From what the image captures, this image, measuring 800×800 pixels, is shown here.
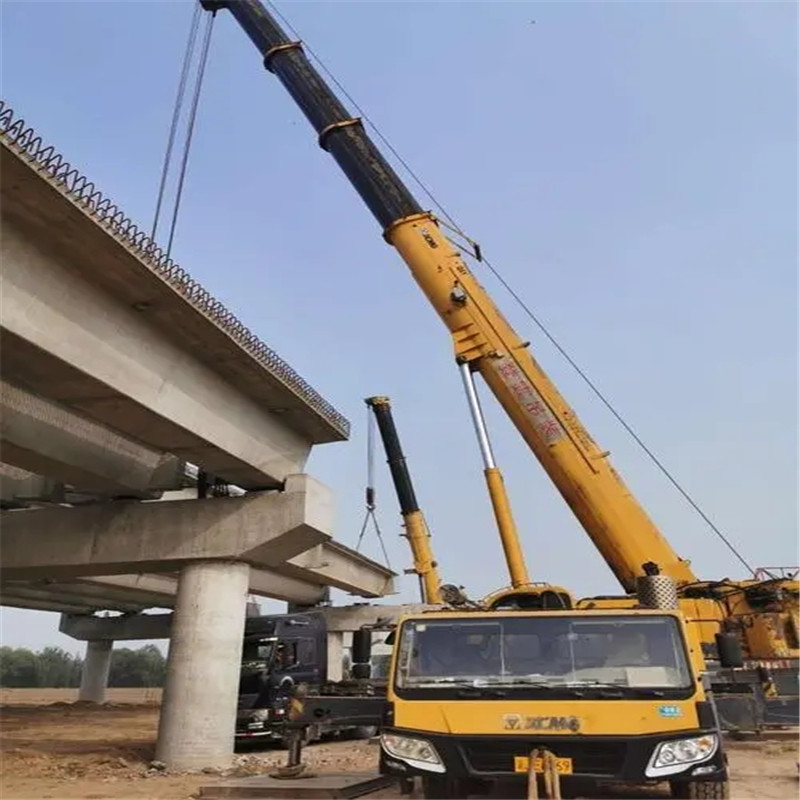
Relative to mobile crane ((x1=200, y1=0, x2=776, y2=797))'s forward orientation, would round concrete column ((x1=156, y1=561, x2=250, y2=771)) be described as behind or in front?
behind

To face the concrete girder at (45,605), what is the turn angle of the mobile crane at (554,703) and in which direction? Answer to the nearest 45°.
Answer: approximately 135° to its right

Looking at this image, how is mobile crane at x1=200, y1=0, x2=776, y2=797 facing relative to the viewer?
toward the camera

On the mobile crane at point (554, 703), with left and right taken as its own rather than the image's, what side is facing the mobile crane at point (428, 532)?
back

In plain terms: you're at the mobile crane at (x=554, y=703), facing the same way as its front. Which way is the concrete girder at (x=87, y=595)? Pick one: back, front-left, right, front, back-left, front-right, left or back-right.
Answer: back-right

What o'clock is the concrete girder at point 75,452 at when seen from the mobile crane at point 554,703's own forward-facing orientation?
The concrete girder is roughly at 4 o'clock from the mobile crane.

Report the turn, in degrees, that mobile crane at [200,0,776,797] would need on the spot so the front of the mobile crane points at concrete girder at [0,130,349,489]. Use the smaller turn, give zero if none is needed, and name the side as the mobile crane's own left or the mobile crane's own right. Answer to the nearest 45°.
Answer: approximately 90° to the mobile crane's own right

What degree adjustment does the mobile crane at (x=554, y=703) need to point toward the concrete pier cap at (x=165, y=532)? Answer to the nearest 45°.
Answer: approximately 135° to its right

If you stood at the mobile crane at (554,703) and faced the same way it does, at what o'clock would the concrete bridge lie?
The concrete bridge is roughly at 4 o'clock from the mobile crane.

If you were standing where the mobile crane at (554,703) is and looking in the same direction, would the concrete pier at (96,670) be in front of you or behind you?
behind

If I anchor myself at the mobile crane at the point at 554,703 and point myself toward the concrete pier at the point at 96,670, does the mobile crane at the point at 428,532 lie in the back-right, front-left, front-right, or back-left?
front-right

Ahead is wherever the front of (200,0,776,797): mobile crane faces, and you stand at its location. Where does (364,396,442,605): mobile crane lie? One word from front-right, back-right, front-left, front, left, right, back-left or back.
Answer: back
